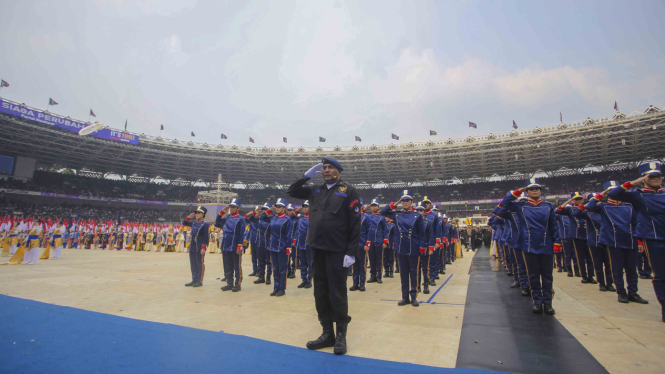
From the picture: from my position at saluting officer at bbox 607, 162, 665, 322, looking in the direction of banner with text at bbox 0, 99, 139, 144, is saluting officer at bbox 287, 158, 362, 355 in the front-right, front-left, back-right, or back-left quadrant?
front-left

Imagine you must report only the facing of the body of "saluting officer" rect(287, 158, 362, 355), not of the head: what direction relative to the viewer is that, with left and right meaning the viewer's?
facing the viewer and to the left of the viewer

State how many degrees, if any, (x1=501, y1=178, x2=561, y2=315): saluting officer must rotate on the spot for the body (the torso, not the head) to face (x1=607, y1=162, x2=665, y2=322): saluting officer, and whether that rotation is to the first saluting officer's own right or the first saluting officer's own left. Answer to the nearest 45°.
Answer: approximately 90° to the first saluting officer's own left

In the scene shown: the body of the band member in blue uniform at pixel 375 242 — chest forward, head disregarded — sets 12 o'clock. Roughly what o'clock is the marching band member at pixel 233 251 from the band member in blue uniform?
The marching band member is roughly at 2 o'clock from the band member in blue uniform.

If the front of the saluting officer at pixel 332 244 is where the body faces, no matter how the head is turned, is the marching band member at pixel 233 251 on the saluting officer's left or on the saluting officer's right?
on the saluting officer's right

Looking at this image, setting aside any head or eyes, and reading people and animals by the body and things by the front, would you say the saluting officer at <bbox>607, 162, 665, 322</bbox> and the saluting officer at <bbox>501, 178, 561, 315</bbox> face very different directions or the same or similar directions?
same or similar directions

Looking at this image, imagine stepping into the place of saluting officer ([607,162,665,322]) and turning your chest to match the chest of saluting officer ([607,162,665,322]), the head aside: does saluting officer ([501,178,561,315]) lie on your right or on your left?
on your right

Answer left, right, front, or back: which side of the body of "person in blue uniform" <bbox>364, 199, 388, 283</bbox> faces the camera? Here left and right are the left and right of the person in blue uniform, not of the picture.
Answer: front

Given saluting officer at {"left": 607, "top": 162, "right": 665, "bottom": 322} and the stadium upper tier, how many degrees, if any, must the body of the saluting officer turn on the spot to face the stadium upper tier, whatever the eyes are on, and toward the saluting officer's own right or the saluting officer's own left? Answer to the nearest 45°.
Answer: approximately 135° to the saluting officer's own right

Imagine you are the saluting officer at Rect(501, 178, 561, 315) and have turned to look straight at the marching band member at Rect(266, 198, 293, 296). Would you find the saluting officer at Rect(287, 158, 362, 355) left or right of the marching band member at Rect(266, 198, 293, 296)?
left
